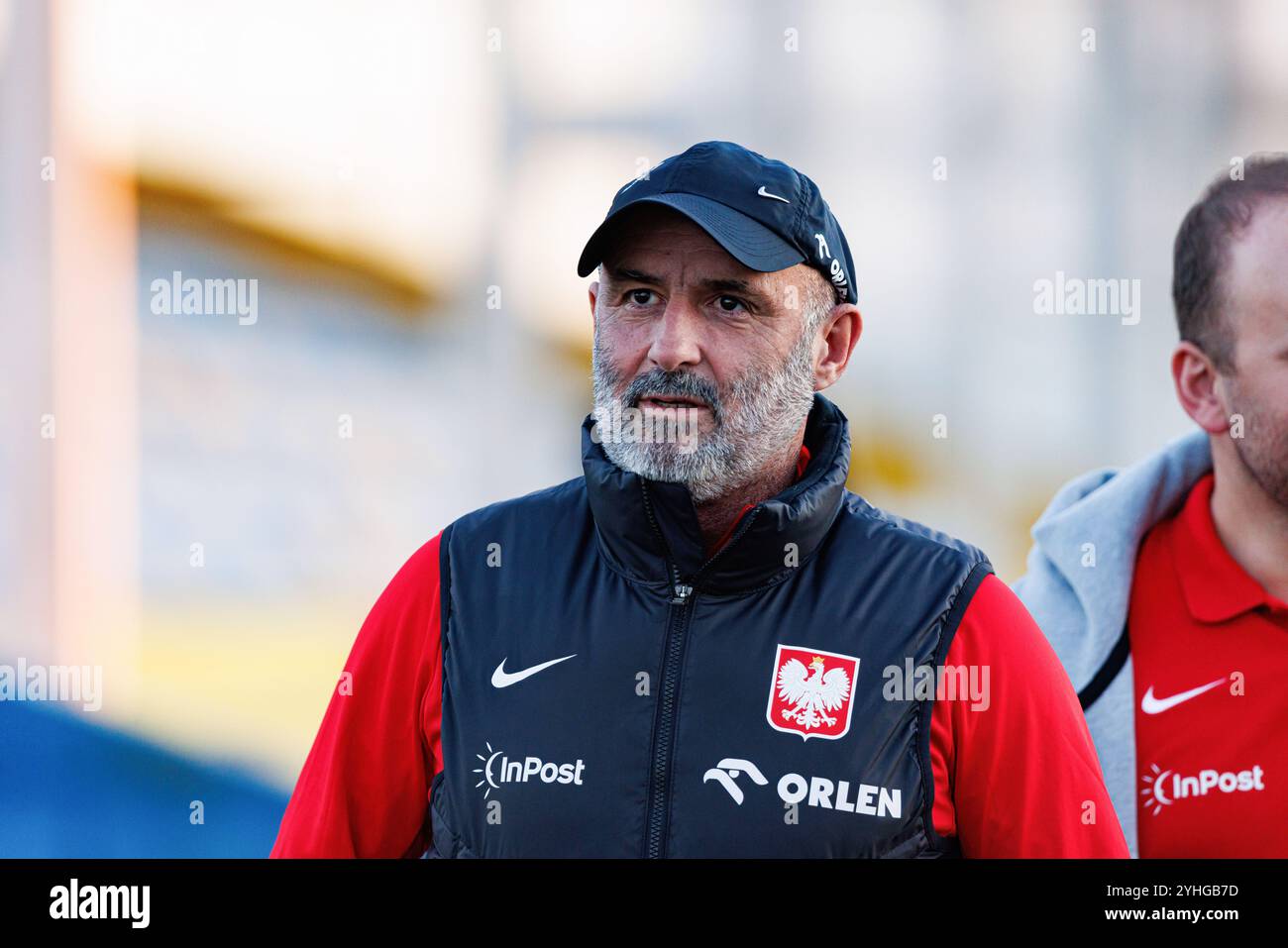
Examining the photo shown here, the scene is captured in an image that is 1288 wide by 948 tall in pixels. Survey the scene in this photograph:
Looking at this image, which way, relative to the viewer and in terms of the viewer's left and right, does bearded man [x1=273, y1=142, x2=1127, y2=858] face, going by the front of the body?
facing the viewer

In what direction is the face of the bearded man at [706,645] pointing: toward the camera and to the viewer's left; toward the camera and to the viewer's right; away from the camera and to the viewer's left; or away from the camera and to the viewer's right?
toward the camera and to the viewer's left
